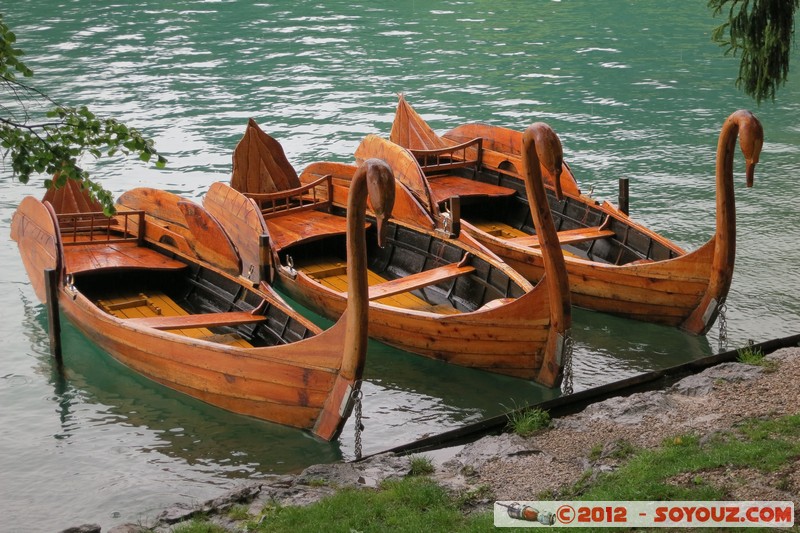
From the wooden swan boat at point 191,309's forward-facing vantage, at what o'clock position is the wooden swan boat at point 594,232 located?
the wooden swan boat at point 594,232 is roughly at 10 o'clock from the wooden swan boat at point 191,309.

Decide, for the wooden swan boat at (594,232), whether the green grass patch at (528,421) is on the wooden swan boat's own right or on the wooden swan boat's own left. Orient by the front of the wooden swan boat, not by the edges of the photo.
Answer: on the wooden swan boat's own right

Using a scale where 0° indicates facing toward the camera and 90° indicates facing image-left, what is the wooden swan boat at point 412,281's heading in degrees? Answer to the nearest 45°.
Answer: approximately 315°

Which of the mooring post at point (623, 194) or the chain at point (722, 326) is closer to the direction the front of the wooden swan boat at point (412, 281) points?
the chain

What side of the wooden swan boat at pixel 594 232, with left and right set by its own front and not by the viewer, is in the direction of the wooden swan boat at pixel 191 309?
right

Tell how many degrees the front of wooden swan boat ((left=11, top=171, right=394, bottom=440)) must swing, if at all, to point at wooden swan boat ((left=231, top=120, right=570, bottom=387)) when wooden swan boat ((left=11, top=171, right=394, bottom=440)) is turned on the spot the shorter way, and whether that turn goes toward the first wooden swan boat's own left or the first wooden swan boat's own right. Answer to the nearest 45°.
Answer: approximately 45° to the first wooden swan boat's own left

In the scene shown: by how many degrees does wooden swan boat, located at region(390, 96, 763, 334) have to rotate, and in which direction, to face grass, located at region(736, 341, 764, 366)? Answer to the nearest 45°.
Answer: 0° — it already faces it

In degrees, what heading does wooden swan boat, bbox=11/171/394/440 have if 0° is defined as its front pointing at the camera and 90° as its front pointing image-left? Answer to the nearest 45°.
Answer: approximately 315°

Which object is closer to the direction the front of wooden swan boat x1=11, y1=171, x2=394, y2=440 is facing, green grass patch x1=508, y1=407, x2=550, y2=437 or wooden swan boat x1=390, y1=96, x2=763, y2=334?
the green grass patch

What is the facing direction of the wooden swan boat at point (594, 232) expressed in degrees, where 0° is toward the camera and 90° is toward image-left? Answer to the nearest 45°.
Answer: approximately 315°
